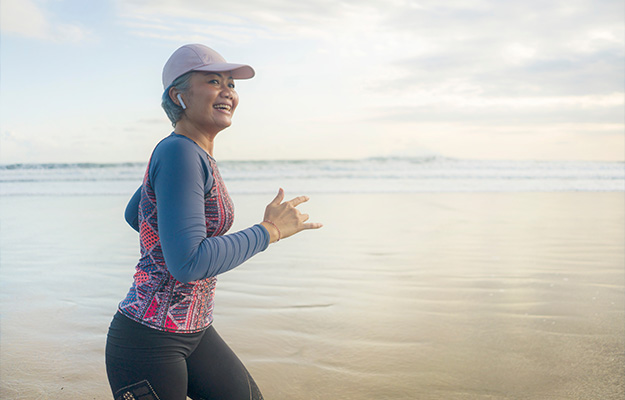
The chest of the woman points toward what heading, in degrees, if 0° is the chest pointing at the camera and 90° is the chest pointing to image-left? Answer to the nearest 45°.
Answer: approximately 270°

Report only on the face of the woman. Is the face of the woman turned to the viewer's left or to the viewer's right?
to the viewer's right
